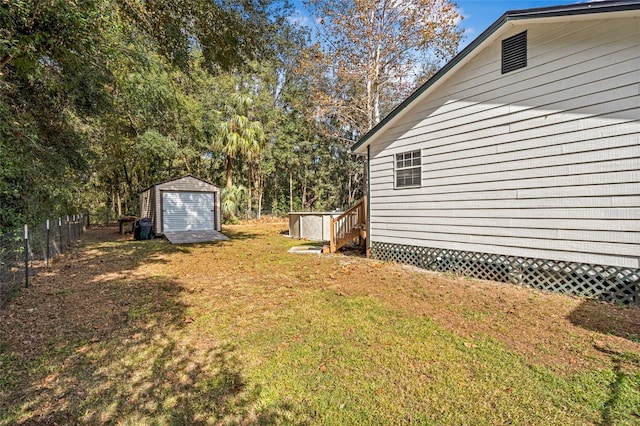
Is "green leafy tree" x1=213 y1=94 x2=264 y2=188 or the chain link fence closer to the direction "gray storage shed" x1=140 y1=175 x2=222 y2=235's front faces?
the chain link fence

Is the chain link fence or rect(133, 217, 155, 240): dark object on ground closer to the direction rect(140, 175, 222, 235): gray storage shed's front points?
the chain link fence

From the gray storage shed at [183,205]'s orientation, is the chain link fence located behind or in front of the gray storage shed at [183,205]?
in front

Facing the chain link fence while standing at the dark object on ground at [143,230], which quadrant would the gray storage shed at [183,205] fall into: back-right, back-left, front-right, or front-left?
back-left

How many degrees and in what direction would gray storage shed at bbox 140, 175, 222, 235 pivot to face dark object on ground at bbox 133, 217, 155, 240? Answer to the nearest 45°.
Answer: approximately 45° to its right

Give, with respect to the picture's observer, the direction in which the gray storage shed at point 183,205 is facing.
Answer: facing the viewer

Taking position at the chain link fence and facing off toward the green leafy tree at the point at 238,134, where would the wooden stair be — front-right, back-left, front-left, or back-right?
front-right

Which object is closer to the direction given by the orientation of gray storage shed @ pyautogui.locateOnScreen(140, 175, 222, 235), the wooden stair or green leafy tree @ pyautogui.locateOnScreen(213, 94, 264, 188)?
the wooden stair

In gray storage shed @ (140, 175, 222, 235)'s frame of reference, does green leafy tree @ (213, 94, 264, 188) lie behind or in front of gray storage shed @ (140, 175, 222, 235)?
behind

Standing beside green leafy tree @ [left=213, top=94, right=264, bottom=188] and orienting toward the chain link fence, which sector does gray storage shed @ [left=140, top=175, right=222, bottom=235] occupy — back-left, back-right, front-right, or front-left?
front-right

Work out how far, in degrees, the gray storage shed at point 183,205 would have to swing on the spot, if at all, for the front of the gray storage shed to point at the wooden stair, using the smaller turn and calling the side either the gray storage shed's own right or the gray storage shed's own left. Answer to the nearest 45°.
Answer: approximately 45° to the gray storage shed's own left
